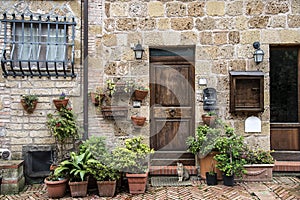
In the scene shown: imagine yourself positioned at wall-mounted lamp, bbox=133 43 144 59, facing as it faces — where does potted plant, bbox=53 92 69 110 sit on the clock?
The potted plant is roughly at 3 o'clock from the wall-mounted lamp.

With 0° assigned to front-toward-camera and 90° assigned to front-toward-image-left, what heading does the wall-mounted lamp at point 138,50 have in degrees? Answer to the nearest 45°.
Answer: approximately 0°

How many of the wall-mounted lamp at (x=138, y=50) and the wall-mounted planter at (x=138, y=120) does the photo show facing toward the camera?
2

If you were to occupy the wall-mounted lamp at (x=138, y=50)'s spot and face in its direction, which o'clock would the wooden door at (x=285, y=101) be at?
The wooden door is roughly at 9 o'clock from the wall-mounted lamp.
